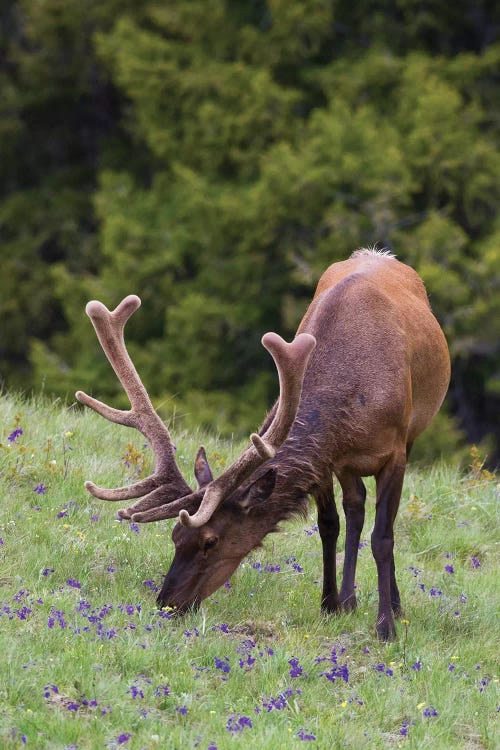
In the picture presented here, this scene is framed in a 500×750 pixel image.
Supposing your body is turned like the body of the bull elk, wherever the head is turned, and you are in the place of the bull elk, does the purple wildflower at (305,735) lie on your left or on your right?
on your left

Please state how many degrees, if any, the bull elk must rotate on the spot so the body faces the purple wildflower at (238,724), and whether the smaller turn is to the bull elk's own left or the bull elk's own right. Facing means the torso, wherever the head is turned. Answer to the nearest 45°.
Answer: approximately 45° to the bull elk's own left

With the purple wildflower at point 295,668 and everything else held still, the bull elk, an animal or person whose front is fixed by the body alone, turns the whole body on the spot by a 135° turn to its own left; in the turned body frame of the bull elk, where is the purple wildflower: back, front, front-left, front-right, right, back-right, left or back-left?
right

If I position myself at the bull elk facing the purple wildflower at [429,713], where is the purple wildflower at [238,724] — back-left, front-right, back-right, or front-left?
front-right

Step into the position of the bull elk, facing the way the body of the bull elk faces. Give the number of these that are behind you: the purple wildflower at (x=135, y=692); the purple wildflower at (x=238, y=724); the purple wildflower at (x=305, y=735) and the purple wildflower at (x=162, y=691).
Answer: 0

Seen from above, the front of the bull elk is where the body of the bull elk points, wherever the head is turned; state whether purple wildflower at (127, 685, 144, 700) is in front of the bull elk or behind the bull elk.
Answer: in front

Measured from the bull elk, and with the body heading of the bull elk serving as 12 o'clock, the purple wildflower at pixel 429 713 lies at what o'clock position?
The purple wildflower is roughly at 10 o'clock from the bull elk.

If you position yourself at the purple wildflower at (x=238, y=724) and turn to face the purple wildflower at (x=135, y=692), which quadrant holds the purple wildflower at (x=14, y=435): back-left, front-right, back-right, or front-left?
front-right

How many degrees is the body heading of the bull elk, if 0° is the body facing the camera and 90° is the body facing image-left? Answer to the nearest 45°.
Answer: approximately 45°

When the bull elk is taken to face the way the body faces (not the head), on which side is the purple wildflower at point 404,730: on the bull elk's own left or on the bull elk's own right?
on the bull elk's own left

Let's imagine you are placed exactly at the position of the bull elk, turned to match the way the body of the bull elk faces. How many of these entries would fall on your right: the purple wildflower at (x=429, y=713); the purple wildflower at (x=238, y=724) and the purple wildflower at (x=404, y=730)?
0

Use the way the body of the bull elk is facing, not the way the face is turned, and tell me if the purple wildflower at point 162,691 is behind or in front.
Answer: in front
